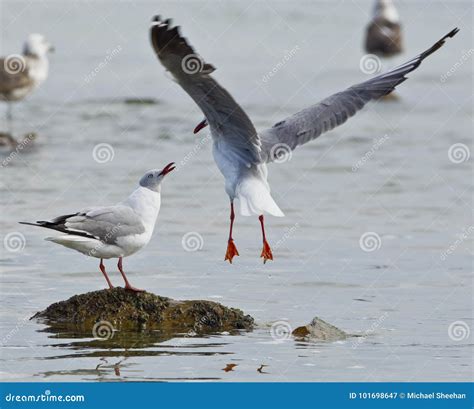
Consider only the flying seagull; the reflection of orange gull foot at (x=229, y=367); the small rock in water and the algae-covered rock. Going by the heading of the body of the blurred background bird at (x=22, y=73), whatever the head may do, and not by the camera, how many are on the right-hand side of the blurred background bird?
4

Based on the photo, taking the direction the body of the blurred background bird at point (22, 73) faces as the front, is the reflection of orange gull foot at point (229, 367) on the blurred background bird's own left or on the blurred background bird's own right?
on the blurred background bird's own right

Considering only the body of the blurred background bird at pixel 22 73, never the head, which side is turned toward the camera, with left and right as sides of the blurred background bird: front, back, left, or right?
right

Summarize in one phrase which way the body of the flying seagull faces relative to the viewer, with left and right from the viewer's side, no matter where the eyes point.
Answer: facing away from the viewer and to the left of the viewer

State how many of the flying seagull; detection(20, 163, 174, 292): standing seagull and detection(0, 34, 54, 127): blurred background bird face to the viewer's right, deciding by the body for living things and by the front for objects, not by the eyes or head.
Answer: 2

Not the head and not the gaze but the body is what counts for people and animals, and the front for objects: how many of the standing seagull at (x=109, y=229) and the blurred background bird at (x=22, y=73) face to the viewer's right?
2

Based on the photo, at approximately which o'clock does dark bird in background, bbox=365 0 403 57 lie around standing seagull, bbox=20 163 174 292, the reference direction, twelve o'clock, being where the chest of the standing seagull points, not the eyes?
The dark bird in background is roughly at 10 o'clock from the standing seagull.

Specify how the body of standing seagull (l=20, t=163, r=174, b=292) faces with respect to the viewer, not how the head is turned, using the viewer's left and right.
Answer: facing to the right of the viewer

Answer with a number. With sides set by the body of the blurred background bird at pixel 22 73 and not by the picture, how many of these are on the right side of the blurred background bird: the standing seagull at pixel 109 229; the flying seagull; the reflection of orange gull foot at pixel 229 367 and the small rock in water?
4

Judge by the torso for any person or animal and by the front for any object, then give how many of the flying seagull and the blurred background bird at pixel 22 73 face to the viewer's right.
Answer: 1

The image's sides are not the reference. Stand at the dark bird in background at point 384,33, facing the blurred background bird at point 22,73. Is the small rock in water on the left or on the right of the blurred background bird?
left
